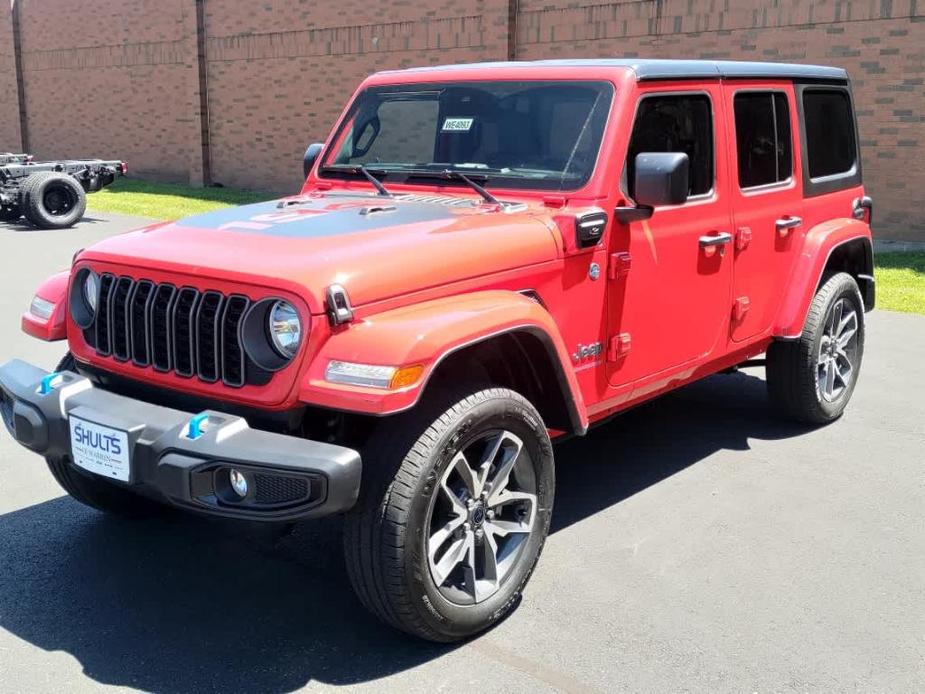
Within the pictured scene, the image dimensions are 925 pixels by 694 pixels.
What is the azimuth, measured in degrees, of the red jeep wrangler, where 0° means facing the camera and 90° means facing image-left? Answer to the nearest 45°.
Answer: approximately 45°
